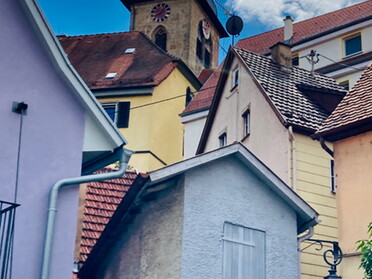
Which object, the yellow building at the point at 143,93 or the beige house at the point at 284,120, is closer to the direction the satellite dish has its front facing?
the beige house
